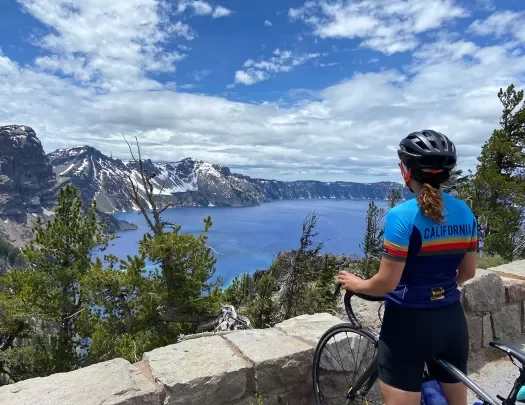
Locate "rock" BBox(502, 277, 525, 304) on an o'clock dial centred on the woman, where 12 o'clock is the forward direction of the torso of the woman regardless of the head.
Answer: The rock is roughly at 2 o'clock from the woman.

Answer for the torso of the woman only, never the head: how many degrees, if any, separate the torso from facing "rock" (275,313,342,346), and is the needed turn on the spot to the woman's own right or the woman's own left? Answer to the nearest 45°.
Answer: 0° — they already face it

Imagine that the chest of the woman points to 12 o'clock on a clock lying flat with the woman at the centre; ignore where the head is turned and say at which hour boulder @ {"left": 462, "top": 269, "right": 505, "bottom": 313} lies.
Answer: The boulder is roughly at 2 o'clock from the woman.

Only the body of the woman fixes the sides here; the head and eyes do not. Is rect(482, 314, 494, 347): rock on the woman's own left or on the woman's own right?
on the woman's own right

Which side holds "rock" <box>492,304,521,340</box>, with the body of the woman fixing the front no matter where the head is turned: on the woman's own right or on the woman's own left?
on the woman's own right

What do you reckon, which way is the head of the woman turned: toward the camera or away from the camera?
away from the camera

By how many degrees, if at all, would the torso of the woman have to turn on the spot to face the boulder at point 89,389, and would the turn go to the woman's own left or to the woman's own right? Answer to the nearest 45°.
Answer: approximately 45° to the woman's own left

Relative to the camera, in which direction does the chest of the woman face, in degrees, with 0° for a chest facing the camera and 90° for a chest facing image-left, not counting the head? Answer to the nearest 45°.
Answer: approximately 135°
